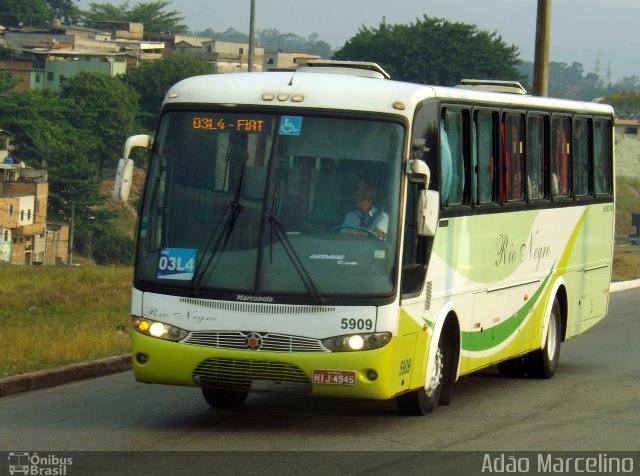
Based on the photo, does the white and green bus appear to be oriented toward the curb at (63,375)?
no

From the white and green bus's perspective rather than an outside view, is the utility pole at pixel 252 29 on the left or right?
on its right

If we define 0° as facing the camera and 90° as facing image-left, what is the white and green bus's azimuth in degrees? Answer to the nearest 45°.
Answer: approximately 45°

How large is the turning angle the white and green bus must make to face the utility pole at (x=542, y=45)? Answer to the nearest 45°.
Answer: approximately 135° to its right

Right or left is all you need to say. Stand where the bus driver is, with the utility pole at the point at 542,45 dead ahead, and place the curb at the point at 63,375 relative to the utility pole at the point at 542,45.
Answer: left
